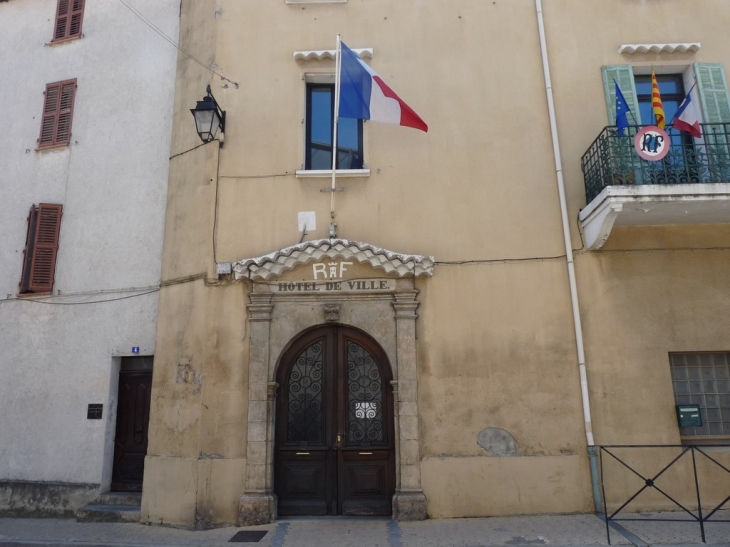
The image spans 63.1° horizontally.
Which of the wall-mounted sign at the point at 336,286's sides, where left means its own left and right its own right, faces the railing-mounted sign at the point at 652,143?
left

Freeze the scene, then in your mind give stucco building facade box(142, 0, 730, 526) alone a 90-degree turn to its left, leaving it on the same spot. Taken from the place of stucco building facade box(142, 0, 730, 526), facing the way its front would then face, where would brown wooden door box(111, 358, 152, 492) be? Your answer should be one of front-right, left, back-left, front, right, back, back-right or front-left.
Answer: back

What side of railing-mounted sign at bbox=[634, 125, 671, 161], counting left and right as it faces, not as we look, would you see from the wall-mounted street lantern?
right

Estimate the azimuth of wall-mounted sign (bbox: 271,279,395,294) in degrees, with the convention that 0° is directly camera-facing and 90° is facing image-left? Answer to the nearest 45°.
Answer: approximately 0°

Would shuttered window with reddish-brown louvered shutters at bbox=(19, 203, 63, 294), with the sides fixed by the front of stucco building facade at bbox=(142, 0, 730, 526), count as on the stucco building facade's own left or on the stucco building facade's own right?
on the stucco building facade's own right

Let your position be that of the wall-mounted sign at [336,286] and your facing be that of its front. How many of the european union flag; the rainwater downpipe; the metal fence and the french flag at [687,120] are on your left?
4

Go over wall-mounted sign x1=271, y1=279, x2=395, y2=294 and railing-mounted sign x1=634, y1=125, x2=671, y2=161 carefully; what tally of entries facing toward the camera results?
2
